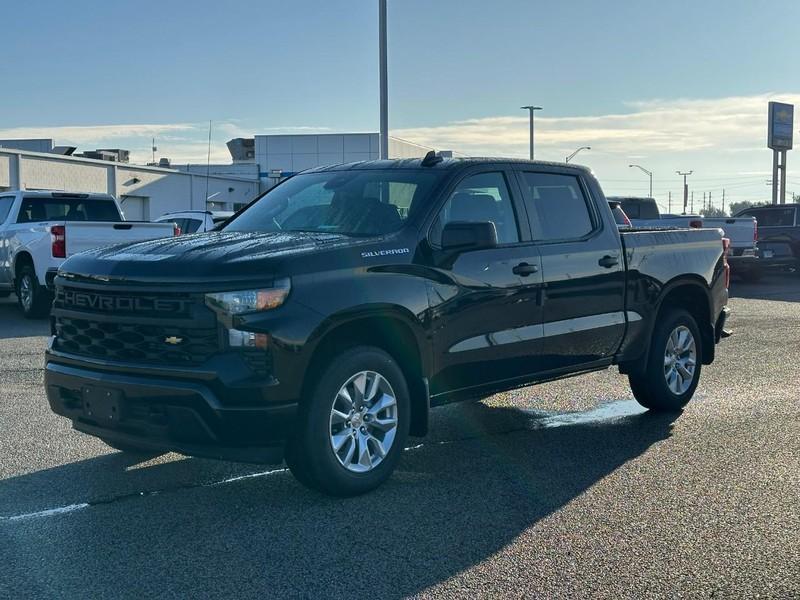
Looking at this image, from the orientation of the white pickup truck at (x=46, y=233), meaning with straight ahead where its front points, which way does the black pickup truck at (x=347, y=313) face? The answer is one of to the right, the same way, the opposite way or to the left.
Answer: to the left

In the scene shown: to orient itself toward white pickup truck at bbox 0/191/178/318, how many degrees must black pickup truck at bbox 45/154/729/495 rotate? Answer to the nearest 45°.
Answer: approximately 90° to its right

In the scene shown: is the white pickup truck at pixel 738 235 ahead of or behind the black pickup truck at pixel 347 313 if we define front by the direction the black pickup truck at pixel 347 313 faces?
behind

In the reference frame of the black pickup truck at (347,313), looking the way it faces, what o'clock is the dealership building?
The dealership building is roughly at 4 o'clock from the black pickup truck.

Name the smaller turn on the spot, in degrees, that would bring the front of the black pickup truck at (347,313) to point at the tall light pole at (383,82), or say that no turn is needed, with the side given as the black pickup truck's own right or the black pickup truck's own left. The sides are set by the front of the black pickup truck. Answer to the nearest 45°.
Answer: approximately 135° to the black pickup truck's own right

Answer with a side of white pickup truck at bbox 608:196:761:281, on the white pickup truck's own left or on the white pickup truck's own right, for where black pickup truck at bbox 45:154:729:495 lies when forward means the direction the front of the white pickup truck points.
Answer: on the white pickup truck's own left

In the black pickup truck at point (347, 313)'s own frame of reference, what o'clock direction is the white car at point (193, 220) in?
The white car is roughly at 4 o'clock from the black pickup truck.

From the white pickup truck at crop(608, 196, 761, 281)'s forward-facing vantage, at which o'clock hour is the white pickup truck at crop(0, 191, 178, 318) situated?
the white pickup truck at crop(0, 191, 178, 318) is roughly at 9 o'clock from the white pickup truck at crop(608, 196, 761, 281).

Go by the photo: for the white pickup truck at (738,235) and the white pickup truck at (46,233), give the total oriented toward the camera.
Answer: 0

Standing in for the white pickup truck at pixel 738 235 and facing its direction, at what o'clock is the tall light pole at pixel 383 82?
The tall light pole is roughly at 10 o'clock from the white pickup truck.

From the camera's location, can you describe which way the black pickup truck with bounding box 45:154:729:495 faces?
facing the viewer and to the left of the viewer

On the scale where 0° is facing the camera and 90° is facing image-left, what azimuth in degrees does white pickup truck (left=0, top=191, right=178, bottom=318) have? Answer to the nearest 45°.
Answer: approximately 135°

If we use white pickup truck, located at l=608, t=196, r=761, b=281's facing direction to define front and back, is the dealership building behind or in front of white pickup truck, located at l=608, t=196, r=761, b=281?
in front

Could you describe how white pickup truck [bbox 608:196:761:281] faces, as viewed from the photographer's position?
facing away from the viewer and to the left of the viewer
